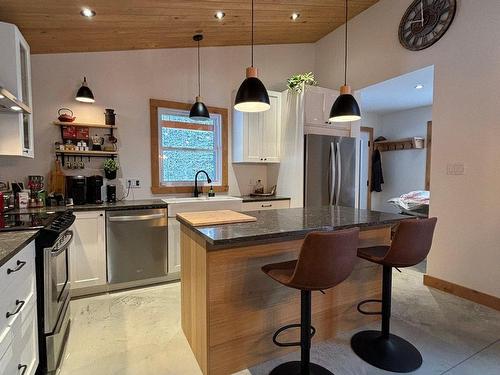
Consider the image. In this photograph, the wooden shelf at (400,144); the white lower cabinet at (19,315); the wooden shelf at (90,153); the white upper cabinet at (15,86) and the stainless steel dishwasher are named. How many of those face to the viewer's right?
2

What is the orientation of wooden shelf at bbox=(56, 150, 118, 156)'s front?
toward the camera

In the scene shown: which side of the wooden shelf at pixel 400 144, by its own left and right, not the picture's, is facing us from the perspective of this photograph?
front

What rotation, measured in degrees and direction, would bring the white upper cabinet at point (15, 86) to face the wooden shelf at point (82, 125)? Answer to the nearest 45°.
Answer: approximately 45° to its left

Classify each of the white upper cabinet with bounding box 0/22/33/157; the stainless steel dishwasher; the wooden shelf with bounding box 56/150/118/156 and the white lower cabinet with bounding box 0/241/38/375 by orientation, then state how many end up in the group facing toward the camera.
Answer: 2

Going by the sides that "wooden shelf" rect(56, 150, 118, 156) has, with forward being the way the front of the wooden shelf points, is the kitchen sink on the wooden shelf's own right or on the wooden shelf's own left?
on the wooden shelf's own left

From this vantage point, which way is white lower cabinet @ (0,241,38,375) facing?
to the viewer's right

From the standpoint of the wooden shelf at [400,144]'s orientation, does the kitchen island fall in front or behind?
in front

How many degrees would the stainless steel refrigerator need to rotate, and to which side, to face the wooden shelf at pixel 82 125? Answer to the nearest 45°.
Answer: approximately 90° to its right

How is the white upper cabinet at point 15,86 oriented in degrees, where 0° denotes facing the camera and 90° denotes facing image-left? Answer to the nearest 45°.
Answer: approximately 270°

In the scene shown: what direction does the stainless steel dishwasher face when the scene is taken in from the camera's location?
facing the viewer

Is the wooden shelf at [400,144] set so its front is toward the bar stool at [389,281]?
yes
